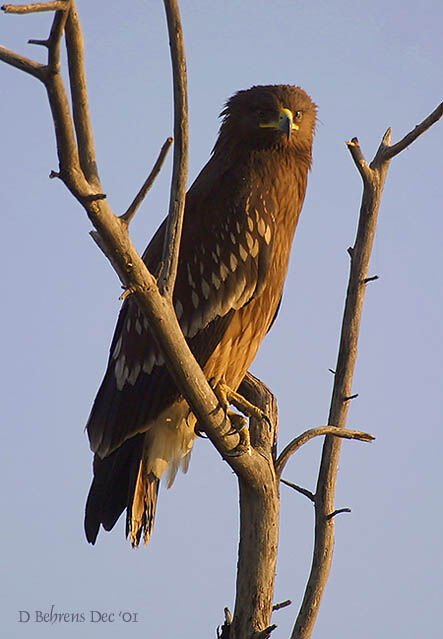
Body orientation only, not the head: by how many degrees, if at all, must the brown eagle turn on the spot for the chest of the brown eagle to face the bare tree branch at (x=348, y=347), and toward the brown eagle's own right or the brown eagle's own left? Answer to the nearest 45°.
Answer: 0° — it already faces it

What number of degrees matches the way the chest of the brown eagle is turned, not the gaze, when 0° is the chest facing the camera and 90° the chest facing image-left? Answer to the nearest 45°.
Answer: approximately 315°
